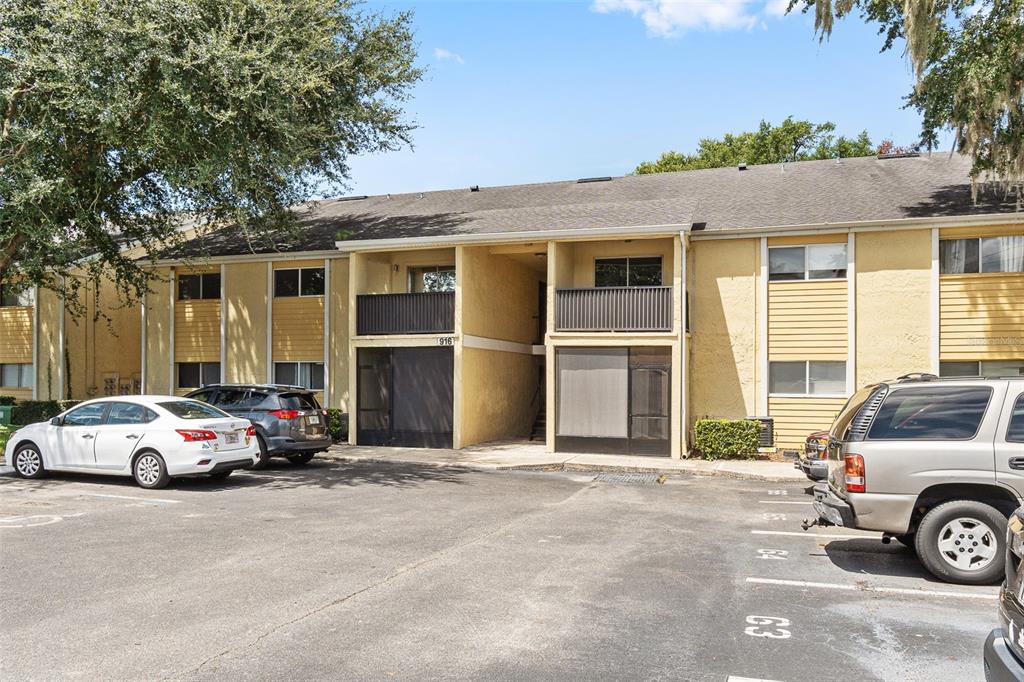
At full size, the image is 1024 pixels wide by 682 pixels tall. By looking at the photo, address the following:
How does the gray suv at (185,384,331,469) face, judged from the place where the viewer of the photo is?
facing away from the viewer and to the left of the viewer

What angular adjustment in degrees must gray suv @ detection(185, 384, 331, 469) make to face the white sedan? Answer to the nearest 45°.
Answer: approximately 90° to its left

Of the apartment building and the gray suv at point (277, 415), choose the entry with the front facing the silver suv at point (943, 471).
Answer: the apartment building

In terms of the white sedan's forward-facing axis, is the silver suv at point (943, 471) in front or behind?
behind

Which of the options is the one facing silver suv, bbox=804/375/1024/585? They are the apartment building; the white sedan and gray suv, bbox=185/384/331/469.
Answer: the apartment building

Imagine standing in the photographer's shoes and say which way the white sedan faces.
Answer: facing away from the viewer and to the left of the viewer
